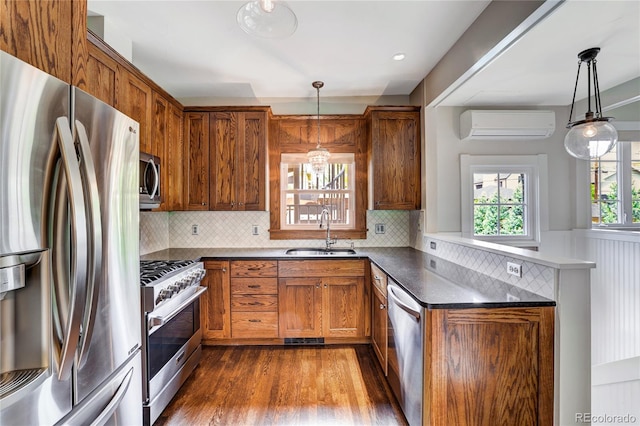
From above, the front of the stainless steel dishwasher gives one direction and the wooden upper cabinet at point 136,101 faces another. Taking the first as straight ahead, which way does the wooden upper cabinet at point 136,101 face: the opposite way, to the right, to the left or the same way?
the opposite way

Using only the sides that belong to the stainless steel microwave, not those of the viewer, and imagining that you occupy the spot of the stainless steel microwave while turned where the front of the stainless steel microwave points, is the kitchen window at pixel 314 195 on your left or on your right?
on your left

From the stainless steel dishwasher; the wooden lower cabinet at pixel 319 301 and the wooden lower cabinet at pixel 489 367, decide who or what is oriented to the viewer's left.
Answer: the stainless steel dishwasher

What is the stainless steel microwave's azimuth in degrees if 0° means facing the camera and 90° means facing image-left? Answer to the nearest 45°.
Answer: approximately 315°

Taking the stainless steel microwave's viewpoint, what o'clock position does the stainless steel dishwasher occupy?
The stainless steel dishwasher is roughly at 12 o'clock from the stainless steel microwave.

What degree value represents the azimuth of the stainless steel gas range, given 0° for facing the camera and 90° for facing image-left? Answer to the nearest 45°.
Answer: approximately 315°

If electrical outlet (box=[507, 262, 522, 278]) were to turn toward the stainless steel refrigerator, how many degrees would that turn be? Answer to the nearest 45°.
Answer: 0° — it already faces it

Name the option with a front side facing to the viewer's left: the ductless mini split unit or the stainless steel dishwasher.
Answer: the stainless steel dishwasher

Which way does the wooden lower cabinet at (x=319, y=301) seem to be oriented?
toward the camera

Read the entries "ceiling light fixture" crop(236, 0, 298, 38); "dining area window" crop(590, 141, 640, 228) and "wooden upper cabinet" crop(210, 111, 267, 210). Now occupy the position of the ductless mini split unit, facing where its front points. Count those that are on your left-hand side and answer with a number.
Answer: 1
